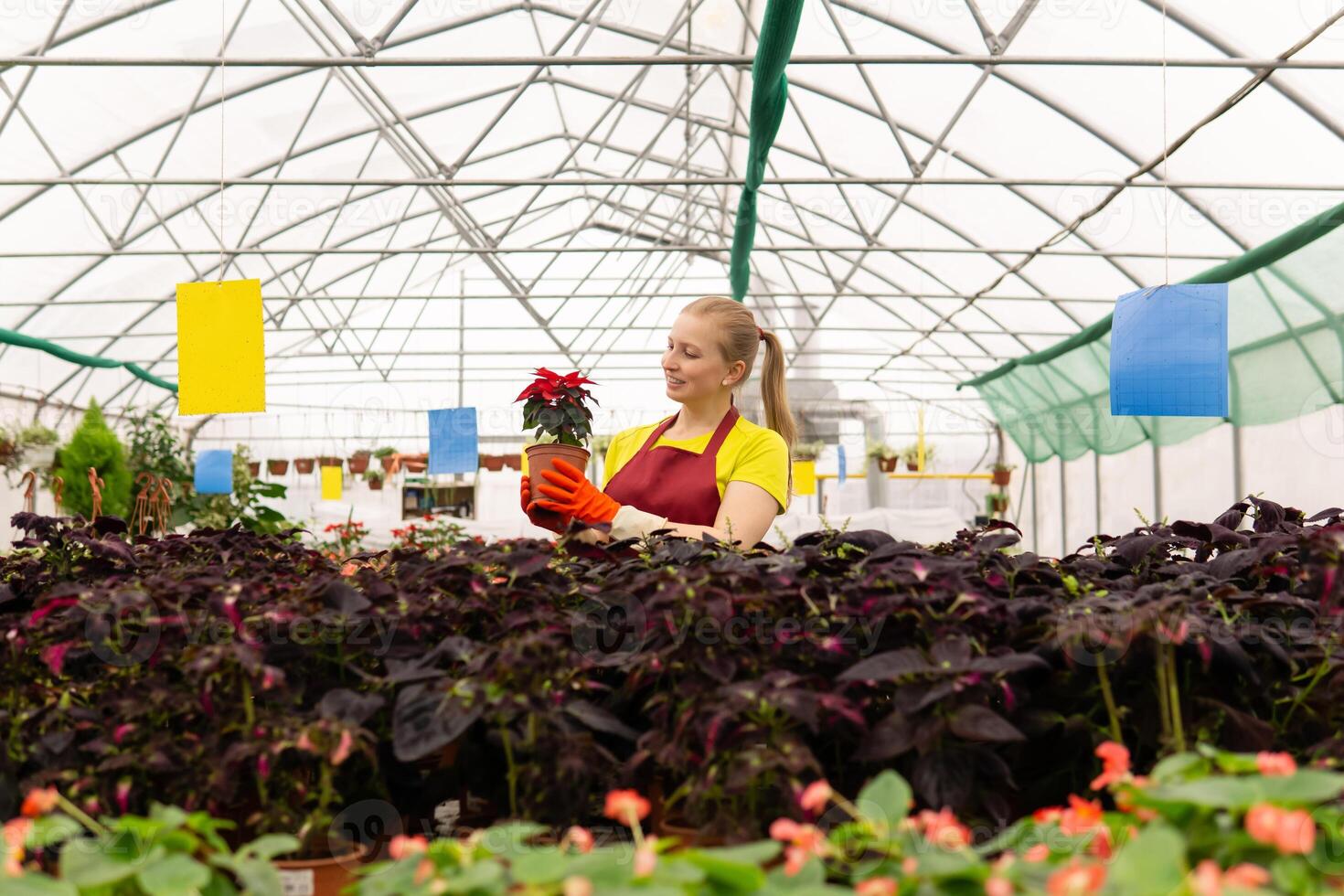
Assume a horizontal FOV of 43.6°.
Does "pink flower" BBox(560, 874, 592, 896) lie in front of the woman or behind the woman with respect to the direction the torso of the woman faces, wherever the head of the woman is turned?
in front

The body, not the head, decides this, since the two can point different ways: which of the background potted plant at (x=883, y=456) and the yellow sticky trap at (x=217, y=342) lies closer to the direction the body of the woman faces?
the yellow sticky trap

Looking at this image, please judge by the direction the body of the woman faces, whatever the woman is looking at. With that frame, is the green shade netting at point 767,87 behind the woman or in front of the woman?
behind

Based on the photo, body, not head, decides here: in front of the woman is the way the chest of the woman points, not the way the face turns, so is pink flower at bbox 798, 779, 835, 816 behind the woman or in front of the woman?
in front

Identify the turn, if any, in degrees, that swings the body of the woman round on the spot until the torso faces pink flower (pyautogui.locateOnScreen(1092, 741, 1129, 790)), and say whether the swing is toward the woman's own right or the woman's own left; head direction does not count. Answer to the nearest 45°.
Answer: approximately 45° to the woman's own left

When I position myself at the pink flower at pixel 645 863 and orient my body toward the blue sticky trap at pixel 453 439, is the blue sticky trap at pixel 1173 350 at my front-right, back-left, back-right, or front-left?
front-right

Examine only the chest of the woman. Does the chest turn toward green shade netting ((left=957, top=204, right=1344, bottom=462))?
no

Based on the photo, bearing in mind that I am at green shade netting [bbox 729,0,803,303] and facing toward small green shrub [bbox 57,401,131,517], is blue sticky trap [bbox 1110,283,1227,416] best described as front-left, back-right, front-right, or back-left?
back-left

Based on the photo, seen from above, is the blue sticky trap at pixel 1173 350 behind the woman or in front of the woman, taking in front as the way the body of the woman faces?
behind

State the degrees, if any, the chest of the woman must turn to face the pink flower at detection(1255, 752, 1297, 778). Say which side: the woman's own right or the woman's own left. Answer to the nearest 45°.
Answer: approximately 45° to the woman's own left

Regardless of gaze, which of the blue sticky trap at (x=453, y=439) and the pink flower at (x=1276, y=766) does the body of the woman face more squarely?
the pink flower

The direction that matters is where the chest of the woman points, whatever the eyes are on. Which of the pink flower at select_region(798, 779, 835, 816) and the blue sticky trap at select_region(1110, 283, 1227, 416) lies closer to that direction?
the pink flower
